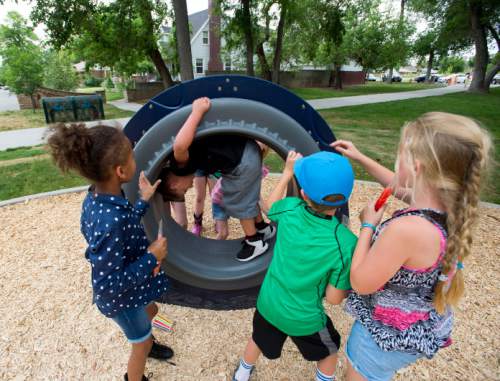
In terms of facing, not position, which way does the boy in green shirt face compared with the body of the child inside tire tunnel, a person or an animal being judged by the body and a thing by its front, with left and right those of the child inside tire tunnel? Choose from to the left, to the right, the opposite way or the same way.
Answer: to the right

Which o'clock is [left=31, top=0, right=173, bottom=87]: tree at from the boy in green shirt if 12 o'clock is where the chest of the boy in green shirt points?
The tree is roughly at 11 o'clock from the boy in green shirt.

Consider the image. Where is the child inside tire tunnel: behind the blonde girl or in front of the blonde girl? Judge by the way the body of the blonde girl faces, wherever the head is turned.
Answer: in front

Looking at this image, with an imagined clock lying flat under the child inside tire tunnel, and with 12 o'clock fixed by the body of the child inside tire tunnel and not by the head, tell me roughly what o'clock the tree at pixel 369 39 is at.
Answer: The tree is roughly at 4 o'clock from the child inside tire tunnel.

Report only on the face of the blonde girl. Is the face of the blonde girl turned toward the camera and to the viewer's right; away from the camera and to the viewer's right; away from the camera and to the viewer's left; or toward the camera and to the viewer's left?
away from the camera and to the viewer's left

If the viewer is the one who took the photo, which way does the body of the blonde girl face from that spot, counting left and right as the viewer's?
facing away from the viewer and to the left of the viewer

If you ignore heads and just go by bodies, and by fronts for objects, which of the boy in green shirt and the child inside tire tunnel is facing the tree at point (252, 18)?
the boy in green shirt

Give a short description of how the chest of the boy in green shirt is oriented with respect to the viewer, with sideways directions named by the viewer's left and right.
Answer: facing away from the viewer

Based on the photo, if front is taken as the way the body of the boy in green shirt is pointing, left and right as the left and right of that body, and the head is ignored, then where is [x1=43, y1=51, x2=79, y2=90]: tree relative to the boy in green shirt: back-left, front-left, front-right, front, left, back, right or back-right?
front-left

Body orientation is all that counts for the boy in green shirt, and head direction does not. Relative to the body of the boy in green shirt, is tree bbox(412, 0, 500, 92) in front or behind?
in front

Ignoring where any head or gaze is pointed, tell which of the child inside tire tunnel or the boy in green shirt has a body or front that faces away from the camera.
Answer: the boy in green shirt

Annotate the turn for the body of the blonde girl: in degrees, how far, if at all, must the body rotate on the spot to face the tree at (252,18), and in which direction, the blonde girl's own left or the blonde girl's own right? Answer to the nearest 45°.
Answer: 0° — they already face it

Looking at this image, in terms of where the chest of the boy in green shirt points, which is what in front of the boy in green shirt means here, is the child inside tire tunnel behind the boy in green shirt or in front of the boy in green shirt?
in front

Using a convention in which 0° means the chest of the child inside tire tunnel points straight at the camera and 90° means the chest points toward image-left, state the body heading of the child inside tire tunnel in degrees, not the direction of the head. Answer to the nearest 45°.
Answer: approximately 90°
